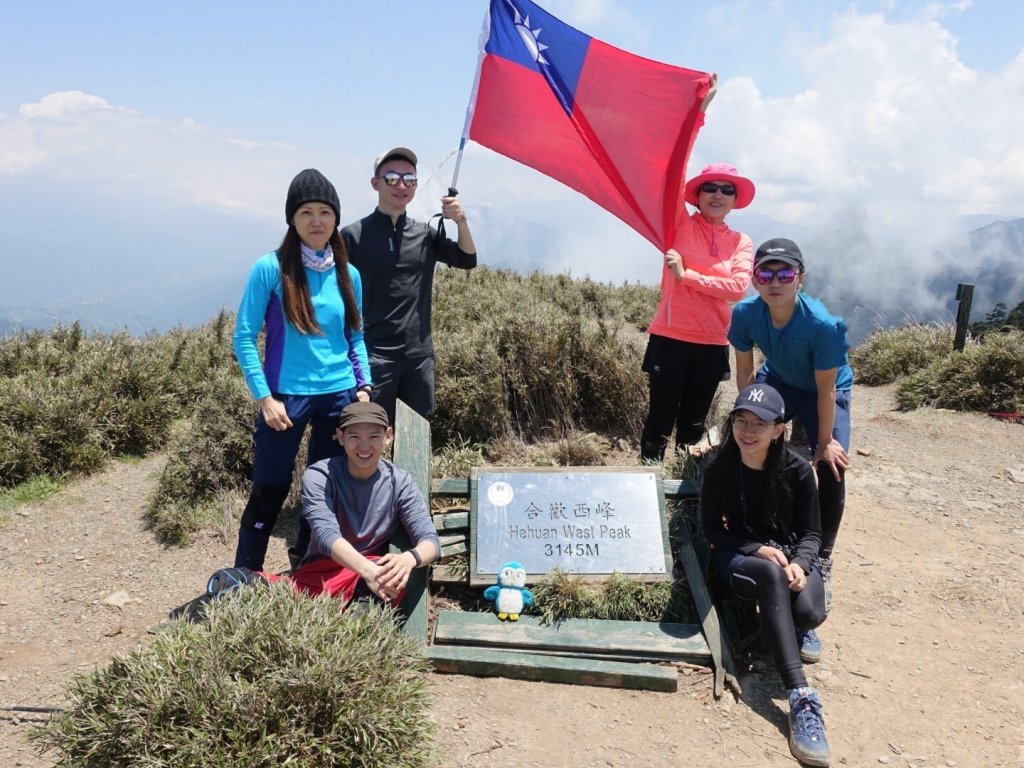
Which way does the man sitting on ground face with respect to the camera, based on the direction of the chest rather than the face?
toward the camera

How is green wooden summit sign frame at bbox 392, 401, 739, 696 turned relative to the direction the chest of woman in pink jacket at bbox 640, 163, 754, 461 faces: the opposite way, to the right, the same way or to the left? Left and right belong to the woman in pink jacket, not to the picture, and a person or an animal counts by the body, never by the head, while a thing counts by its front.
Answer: the same way

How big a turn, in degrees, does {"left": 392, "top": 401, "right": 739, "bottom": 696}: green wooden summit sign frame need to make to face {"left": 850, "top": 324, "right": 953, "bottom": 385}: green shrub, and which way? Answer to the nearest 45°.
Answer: approximately 135° to its left

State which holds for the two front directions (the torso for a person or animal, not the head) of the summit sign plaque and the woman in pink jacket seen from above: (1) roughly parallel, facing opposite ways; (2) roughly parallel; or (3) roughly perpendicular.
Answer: roughly parallel

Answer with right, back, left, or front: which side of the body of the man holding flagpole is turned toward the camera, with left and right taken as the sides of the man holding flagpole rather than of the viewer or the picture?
front

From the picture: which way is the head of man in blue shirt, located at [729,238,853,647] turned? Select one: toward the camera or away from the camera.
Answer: toward the camera

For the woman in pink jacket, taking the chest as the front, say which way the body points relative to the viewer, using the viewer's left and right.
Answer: facing the viewer

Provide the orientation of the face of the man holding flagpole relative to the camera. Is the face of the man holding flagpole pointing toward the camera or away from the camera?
toward the camera

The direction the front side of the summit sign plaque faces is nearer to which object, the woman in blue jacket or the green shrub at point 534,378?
the woman in blue jacket

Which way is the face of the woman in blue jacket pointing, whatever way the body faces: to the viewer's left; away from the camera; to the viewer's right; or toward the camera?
toward the camera

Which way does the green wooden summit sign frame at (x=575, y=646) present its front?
toward the camera

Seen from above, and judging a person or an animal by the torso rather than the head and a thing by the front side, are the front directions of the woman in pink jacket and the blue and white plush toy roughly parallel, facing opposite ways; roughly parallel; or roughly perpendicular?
roughly parallel

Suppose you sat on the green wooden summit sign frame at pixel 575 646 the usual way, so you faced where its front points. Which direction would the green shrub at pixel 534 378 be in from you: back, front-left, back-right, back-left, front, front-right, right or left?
back

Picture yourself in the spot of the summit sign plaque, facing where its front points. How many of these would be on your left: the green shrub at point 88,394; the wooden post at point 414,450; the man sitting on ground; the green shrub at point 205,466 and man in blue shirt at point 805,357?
1

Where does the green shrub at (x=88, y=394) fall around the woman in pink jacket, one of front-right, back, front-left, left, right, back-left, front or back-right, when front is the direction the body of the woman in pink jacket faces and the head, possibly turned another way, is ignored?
right

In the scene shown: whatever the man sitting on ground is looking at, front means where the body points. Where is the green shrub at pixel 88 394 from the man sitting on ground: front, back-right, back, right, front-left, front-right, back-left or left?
back-right

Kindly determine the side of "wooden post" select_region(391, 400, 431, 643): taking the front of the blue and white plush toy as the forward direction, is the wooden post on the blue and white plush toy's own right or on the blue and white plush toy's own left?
on the blue and white plush toy's own right

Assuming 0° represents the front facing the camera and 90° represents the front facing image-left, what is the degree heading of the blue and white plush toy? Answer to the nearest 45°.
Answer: approximately 0°
